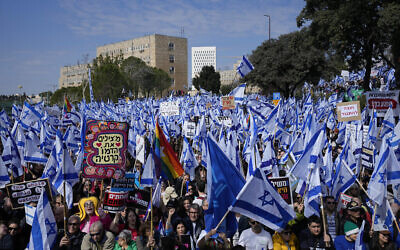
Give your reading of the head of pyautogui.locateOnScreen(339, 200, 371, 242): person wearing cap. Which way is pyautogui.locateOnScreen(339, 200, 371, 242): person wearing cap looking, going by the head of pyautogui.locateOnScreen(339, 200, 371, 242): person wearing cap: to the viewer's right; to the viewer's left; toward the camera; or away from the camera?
toward the camera

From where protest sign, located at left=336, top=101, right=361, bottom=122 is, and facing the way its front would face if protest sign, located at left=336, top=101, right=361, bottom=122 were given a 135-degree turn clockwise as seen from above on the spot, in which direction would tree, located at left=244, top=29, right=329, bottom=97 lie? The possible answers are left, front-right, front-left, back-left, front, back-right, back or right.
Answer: front-right

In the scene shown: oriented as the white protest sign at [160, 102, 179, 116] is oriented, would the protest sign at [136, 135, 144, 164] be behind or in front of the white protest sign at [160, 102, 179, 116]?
in front

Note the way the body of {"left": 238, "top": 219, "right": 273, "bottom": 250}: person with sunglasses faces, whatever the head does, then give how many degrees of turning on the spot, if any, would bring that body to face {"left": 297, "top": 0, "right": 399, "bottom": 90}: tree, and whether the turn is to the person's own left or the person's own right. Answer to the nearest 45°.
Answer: approximately 180°

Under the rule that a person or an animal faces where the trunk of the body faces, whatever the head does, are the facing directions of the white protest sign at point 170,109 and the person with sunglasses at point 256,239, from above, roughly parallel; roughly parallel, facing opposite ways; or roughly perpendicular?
roughly parallel

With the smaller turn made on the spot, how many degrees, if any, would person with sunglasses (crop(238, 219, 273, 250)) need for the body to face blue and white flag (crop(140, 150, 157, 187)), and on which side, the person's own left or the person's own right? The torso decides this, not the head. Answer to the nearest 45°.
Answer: approximately 135° to the person's own right

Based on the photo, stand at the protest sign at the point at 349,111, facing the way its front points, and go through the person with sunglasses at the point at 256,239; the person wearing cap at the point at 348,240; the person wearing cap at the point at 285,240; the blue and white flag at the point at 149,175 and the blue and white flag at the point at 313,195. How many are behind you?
0

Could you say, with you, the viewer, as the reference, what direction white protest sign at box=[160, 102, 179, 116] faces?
facing the viewer

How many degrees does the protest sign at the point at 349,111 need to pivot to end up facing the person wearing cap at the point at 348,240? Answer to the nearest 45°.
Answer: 0° — it already faces them

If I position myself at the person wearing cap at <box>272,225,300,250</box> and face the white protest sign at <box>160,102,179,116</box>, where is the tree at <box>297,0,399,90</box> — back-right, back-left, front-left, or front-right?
front-right

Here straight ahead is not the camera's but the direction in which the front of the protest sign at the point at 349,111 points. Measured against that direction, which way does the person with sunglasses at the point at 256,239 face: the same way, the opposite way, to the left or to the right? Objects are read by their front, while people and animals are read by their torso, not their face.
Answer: the same way

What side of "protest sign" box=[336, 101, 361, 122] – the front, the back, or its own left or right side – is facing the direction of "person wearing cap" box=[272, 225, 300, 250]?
front

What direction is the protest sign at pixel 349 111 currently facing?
toward the camera

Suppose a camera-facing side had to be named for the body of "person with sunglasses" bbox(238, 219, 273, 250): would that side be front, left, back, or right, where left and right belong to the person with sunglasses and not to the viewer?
front

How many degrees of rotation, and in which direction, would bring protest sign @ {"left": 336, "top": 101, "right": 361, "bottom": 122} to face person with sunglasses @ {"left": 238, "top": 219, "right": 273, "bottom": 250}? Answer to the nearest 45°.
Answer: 0° — it already faces them

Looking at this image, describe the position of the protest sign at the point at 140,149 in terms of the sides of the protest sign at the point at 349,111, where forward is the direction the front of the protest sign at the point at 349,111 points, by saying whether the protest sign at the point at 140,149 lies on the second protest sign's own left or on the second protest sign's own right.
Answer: on the second protest sign's own right
